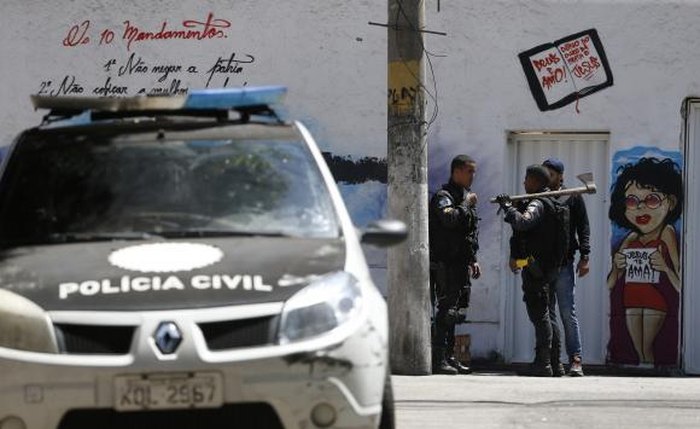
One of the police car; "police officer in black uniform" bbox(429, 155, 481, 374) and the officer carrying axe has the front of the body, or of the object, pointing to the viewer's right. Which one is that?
the police officer in black uniform

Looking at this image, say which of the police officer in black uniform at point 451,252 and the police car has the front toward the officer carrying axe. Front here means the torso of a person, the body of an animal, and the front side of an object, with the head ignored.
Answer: the police officer in black uniform

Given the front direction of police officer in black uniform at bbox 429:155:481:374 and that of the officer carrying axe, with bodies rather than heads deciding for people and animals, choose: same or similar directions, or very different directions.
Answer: very different directions

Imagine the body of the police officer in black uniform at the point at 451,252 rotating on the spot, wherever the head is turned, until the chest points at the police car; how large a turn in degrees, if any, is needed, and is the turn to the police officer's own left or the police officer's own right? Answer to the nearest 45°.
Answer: approximately 90° to the police officer's own right

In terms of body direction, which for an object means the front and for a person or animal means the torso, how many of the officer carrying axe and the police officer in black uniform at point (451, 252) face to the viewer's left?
1

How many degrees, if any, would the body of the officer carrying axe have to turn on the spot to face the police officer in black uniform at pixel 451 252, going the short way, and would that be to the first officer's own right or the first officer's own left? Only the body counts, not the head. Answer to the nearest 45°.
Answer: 0° — they already face them

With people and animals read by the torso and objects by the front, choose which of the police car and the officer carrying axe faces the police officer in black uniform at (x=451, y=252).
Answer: the officer carrying axe

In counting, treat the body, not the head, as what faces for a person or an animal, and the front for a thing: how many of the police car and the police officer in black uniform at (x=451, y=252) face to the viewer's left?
0

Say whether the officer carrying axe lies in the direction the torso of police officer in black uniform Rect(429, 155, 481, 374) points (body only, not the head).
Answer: yes

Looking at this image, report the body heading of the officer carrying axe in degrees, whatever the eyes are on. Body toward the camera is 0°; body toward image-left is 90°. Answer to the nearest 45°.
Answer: approximately 90°

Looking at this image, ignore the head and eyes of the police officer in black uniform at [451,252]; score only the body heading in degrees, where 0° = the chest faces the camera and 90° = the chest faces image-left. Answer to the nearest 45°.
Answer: approximately 270°
